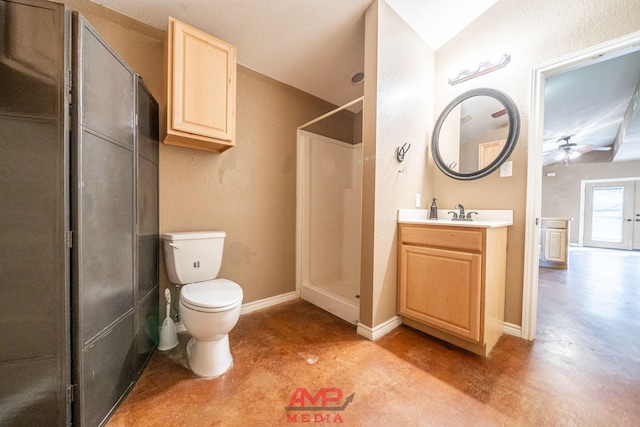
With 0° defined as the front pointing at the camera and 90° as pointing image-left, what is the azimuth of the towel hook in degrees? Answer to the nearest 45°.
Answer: approximately 315°

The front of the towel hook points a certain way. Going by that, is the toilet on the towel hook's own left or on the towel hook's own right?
on the towel hook's own right

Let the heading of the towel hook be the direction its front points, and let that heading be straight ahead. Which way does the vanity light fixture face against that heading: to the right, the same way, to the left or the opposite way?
to the right

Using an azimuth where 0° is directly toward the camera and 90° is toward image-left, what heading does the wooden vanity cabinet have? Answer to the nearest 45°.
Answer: approximately 45°

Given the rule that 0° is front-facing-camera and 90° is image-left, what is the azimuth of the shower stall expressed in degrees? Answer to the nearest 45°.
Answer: approximately 45°

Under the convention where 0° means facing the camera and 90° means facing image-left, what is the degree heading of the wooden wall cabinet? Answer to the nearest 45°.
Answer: approximately 315°

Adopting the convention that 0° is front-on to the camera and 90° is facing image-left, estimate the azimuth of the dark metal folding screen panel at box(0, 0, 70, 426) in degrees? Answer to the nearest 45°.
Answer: approximately 315°
